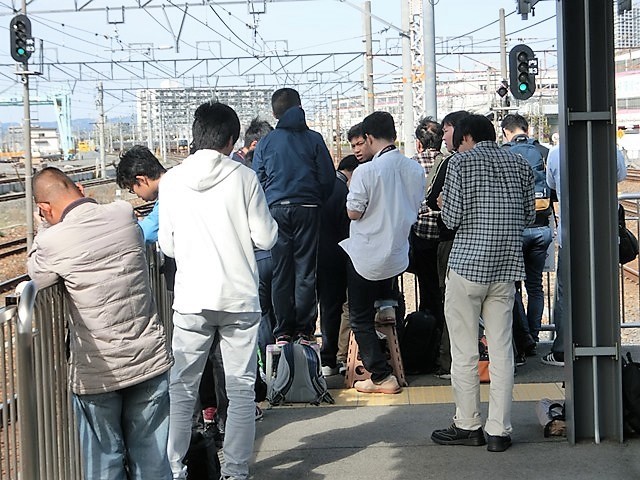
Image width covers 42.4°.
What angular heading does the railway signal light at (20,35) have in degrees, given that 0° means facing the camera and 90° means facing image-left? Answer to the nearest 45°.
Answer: approximately 0°

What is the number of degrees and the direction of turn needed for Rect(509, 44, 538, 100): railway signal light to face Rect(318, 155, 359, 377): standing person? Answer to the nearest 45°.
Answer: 0° — it already faces them

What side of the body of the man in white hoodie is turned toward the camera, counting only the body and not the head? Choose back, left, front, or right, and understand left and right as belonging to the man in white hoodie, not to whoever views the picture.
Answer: back

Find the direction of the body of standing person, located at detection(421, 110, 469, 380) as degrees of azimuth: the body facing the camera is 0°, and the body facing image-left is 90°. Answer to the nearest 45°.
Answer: approximately 90°

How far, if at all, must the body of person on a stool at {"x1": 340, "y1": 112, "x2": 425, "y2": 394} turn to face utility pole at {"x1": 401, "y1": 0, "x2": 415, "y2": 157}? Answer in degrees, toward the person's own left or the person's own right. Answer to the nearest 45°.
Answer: approximately 45° to the person's own right

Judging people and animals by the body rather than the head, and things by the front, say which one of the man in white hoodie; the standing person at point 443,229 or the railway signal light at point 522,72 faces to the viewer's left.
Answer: the standing person

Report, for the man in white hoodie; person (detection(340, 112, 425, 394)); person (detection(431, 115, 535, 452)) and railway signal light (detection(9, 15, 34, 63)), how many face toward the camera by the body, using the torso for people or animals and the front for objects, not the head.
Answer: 1
